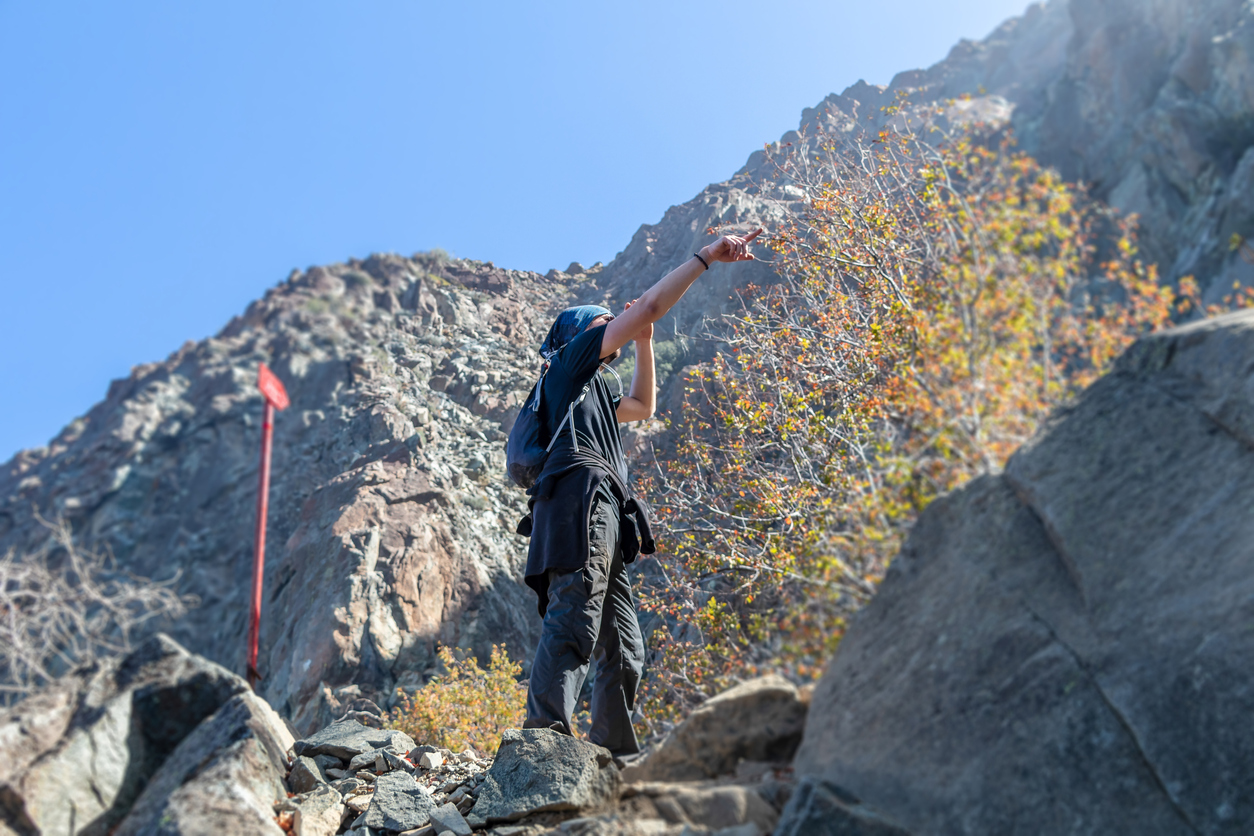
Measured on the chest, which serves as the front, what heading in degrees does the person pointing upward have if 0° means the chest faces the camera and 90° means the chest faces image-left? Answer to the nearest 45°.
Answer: approximately 270°

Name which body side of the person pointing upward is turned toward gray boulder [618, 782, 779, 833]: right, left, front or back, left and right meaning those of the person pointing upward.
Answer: right

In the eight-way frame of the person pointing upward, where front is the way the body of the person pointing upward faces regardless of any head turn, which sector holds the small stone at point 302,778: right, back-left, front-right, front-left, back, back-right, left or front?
back

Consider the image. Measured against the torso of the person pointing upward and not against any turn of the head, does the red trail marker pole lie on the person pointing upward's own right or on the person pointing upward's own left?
on the person pointing upward's own left

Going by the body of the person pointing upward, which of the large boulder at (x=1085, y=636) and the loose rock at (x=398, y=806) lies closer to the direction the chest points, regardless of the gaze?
the large boulder

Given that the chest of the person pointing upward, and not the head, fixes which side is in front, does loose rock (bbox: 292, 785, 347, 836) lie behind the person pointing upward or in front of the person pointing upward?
behind

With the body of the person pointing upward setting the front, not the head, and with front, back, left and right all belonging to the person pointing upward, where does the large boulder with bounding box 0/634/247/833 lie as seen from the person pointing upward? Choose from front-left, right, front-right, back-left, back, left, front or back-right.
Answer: back-right

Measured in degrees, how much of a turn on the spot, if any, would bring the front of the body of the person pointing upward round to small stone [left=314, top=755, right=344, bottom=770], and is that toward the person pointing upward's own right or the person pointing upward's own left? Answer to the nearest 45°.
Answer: approximately 135° to the person pointing upward's own left
